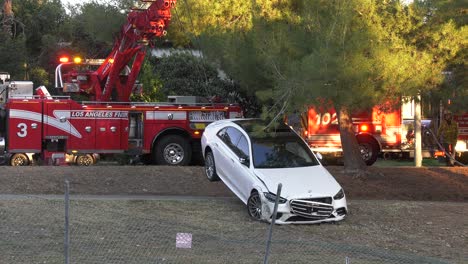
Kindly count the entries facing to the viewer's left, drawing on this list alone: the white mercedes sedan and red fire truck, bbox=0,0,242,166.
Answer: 1

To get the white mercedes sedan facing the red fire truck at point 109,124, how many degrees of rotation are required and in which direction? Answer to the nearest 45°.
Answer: approximately 180°

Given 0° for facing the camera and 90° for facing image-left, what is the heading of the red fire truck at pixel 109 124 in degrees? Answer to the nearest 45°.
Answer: approximately 90°

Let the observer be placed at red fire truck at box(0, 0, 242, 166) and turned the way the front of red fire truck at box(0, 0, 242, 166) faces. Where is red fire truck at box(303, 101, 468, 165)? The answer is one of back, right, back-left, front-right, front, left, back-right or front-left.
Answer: back

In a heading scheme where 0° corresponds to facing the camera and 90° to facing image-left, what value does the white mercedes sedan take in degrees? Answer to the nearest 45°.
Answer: approximately 315°

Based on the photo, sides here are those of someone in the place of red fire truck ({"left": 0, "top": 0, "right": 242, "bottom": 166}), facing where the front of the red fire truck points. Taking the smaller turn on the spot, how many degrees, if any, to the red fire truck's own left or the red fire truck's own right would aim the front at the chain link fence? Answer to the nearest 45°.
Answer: approximately 90° to the red fire truck's own left

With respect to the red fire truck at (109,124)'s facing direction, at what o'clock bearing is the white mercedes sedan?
The white mercedes sedan is roughly at 8 o'clock from the red fire truck.

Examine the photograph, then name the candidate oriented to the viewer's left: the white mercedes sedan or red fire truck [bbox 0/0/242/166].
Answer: the red fire truck
